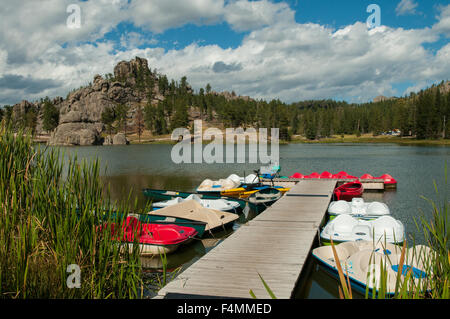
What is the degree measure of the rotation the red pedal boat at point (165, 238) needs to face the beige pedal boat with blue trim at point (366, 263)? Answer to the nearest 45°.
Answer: approximately 45° to its right

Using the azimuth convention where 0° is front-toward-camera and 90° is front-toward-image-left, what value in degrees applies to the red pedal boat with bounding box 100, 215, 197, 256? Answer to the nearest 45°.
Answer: approximately 270°

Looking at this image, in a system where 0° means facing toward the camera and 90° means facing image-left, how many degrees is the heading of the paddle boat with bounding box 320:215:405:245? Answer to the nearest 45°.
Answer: approximately 90°

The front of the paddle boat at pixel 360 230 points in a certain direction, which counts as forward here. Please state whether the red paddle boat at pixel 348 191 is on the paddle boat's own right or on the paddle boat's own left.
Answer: on the paddle boat's own right

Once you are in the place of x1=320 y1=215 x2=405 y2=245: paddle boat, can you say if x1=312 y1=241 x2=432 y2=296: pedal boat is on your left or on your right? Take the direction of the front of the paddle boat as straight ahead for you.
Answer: on your left

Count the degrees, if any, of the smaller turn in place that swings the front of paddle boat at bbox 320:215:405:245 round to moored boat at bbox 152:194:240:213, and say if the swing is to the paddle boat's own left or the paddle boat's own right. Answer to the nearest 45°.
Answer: approximately 45° to the paddle boat's own right

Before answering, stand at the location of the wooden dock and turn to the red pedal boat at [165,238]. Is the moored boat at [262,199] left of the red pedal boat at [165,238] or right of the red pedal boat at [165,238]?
right
